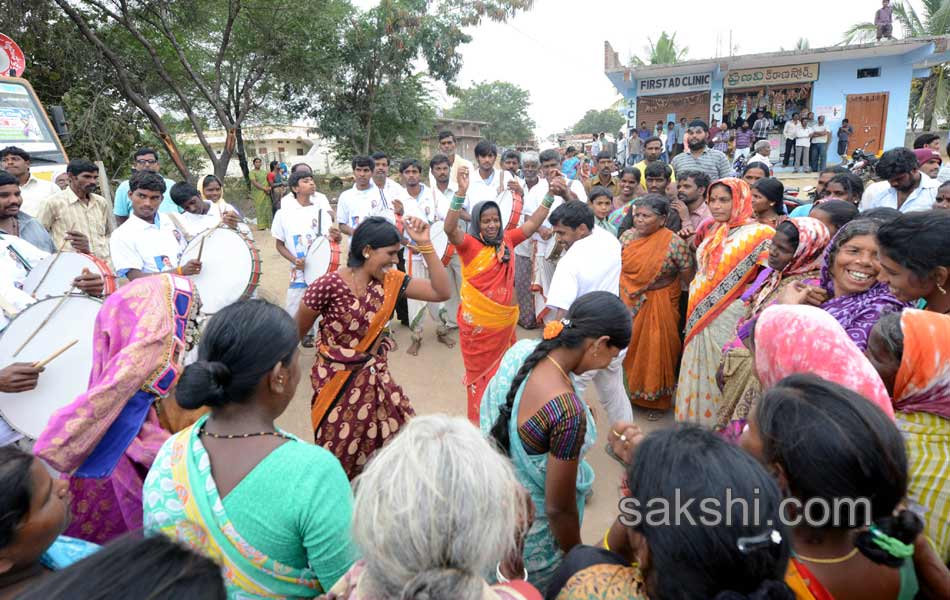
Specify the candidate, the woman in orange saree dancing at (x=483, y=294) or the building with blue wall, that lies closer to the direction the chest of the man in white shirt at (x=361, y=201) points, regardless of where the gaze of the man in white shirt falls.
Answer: the woman in orange saree dancing

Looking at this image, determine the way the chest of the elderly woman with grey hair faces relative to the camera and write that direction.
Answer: away from the camera
